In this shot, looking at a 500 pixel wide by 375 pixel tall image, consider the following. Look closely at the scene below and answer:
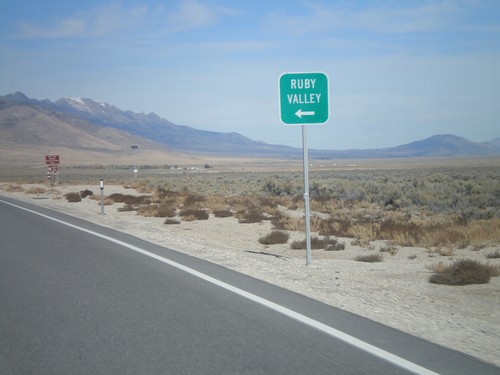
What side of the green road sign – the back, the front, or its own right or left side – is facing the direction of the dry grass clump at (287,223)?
back

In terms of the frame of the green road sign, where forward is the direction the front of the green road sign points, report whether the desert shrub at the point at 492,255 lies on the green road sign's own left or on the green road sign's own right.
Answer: on the green road sign's own left

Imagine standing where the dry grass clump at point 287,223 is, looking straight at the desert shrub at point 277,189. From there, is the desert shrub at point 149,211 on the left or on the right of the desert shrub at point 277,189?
left

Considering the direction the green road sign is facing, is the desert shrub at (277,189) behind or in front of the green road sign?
behind

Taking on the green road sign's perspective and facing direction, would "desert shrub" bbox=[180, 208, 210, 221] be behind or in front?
behind

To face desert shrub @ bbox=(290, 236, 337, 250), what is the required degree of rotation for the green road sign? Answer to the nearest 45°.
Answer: approximately 180°

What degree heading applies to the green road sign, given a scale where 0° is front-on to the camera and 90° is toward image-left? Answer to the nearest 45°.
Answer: approximately 0°

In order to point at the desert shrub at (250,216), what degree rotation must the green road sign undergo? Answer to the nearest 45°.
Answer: approximately 180°

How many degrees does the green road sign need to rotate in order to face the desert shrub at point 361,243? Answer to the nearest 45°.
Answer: approximately 180°

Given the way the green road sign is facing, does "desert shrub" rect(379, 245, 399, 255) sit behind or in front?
behind
